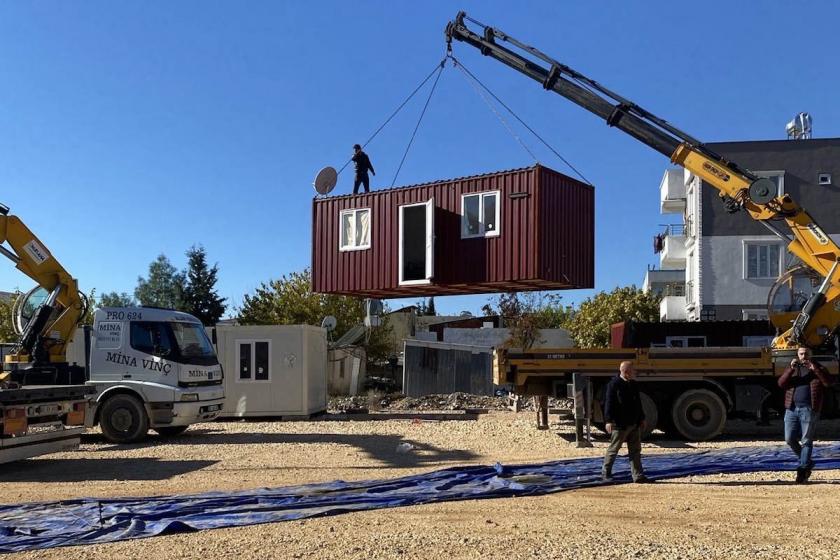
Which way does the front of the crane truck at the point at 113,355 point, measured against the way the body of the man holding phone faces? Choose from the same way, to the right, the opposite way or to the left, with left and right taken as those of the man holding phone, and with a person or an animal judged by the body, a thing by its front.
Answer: to the left

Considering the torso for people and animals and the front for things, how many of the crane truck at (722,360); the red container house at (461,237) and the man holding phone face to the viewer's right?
1

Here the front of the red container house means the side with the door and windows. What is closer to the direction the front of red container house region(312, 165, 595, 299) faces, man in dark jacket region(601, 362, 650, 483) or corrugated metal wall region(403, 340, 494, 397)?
the man in dark jacket

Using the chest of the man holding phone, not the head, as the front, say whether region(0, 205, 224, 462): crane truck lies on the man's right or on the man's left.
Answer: on the man's right

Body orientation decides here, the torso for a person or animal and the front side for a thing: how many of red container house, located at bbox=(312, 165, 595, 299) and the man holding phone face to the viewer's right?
0

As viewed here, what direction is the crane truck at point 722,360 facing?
to the viewer's right

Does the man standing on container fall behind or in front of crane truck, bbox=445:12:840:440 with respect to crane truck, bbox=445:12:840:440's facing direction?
behind

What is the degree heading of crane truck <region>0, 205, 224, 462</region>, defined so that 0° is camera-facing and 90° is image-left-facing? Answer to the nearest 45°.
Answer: approximately 315°

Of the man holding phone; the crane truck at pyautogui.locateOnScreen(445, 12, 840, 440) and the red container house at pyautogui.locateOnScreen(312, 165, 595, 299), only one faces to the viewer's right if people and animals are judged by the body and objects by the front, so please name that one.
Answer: the crane truck

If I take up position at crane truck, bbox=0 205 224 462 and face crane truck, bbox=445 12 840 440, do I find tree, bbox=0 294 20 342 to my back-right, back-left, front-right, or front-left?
back-left

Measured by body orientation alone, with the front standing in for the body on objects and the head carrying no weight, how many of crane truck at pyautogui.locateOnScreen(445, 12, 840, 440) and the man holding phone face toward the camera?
1

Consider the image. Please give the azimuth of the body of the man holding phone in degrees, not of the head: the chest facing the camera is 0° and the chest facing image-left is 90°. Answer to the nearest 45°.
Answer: approximately 0°

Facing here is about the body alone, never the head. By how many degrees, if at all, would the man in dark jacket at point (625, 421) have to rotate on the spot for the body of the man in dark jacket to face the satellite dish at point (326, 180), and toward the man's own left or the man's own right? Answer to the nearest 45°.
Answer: approximately 180°

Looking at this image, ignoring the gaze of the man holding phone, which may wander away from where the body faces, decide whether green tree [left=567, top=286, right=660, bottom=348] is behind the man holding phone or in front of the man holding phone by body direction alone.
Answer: behind
